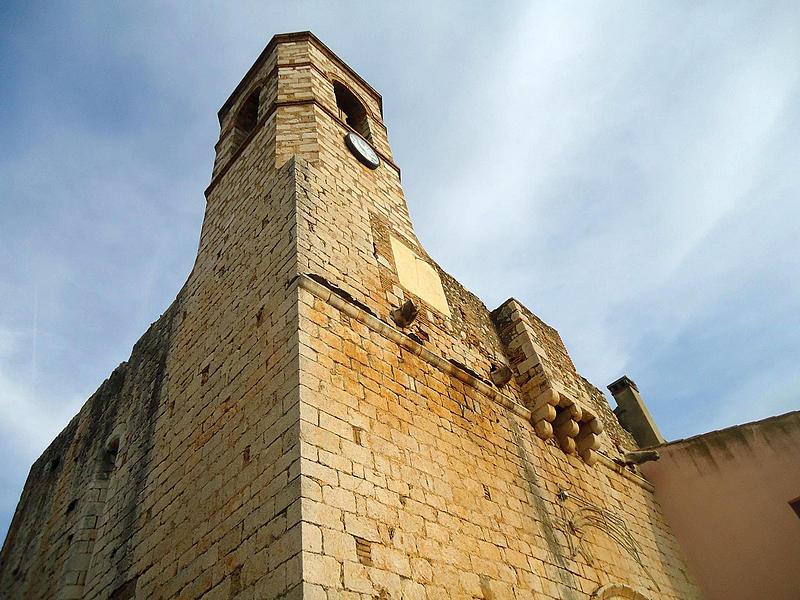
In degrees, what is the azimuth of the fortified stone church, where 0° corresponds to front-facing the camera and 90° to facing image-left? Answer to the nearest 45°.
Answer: approximately 315°
